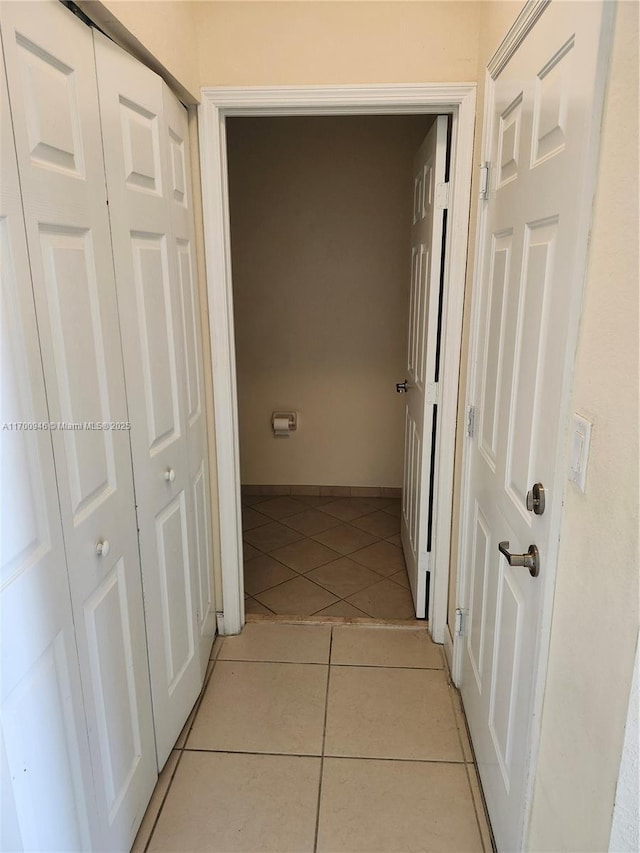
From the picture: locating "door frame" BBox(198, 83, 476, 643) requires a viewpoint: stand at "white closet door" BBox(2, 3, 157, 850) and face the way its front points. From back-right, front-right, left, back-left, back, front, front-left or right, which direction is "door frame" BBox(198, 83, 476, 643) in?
left

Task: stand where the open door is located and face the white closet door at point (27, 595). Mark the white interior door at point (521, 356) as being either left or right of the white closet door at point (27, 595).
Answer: left

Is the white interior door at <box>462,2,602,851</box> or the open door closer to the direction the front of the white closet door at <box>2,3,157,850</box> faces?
the white interior door

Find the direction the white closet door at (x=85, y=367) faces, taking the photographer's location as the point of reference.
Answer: facing the viewer and to the right of the viewer

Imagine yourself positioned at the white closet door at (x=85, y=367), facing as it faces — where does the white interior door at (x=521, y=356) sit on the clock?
The white interior door is roughly at 11 o'clock from the white closet door.

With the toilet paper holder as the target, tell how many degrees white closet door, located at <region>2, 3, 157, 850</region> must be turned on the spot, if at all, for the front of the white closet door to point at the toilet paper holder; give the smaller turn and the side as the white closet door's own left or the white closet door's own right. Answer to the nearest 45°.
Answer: approximately 90° to the white closet door's own left

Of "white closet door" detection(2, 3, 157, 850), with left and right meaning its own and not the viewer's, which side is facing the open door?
left

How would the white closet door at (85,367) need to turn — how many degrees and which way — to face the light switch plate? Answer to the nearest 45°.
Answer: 0° — it already faces it

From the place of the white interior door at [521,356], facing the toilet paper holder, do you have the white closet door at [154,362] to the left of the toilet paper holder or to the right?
left
